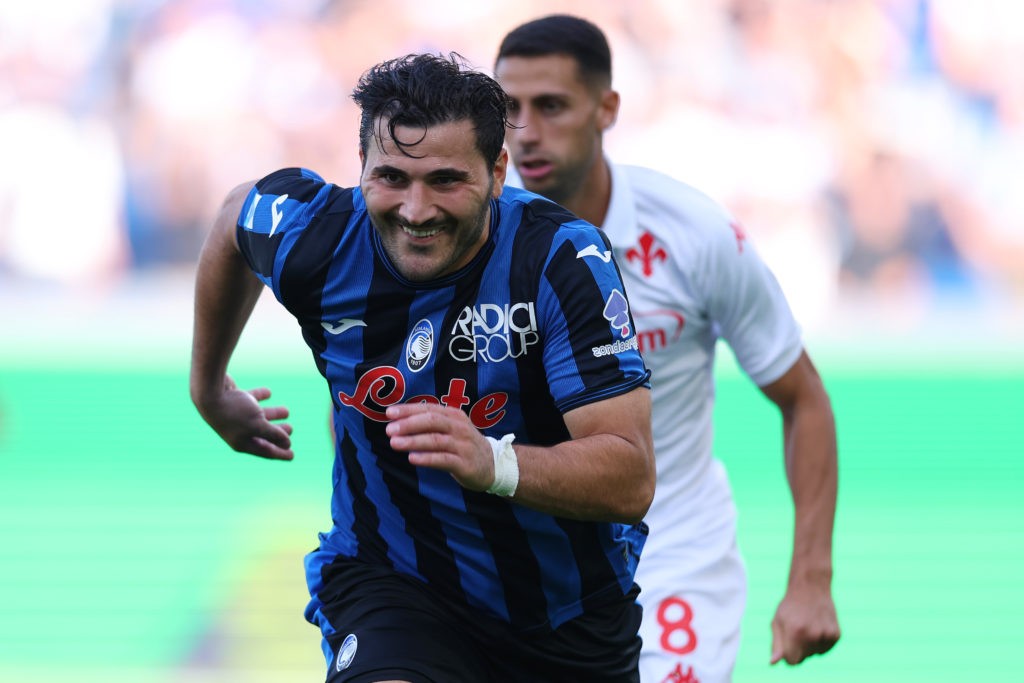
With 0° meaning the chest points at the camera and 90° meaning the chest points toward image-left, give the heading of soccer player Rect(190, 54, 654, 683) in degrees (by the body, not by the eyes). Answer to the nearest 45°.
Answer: approximately 0°

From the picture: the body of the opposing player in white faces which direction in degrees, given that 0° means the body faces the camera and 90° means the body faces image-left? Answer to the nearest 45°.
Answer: approximately 45°

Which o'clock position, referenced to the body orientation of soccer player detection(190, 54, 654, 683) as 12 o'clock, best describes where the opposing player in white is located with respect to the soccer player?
The opposing player in white is roughly at 7 o'clock from the soccer player.
